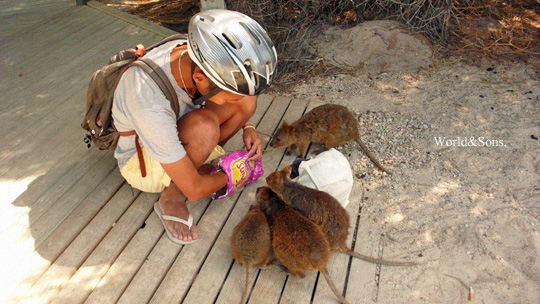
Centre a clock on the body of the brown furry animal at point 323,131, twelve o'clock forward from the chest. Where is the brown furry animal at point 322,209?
the brown furry animal at point 322,209 is roughly at 9 o'clock from the brown furry animal at point 323,131.

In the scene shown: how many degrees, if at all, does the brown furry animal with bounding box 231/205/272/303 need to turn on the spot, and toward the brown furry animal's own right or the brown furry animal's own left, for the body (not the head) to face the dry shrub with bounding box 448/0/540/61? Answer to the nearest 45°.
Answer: approximately 45° to the brown furry animal's own right

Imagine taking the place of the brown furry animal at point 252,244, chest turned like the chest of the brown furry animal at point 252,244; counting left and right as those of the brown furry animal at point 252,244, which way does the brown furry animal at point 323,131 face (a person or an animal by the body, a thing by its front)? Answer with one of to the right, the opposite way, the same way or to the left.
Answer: to the left

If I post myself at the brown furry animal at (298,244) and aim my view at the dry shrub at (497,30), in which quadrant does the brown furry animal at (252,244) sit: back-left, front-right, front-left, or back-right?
back-left

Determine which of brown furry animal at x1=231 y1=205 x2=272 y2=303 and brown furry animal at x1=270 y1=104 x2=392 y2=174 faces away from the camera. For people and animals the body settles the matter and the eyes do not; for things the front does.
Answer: brown furry animal at x1=231 y1=205 x2=272 y2=303

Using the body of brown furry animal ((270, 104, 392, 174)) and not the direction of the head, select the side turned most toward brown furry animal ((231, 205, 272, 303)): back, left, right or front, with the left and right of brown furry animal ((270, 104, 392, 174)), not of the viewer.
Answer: left

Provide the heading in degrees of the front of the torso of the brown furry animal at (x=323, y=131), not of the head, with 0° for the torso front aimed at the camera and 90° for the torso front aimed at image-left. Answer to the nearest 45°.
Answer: approximately 90°

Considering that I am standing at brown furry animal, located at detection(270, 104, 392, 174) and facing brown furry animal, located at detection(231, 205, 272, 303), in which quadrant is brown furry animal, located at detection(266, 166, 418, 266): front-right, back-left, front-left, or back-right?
front-left

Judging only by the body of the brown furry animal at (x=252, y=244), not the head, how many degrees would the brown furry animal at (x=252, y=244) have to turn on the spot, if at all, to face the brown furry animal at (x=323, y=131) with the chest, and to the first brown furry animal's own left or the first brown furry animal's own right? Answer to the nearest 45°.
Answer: approximately 45° to the first brown furry animal's own right

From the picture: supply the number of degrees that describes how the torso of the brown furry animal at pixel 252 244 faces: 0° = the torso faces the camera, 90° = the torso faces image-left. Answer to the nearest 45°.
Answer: approximately 180°

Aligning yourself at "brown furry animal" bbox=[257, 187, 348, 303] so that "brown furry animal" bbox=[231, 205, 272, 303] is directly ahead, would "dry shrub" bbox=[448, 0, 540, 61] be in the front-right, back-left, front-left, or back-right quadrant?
back-right

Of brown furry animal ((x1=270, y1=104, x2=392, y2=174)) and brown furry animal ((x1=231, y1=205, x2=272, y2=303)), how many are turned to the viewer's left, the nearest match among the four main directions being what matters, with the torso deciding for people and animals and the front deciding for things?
1

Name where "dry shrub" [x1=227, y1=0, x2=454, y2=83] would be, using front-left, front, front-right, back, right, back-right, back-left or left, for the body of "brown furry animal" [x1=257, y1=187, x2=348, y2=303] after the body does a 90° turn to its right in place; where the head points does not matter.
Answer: front-left

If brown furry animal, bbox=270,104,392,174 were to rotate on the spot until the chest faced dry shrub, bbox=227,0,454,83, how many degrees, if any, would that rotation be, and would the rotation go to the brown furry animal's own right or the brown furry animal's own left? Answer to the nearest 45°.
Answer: approximately 90° to the brown furry animal's own right

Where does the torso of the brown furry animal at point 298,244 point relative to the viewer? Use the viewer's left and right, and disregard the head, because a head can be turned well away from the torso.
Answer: facing away from the viewer and to the left of the viewer
